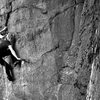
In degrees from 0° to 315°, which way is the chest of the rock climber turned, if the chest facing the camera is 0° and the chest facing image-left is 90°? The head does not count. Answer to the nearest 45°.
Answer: approximately 180°
